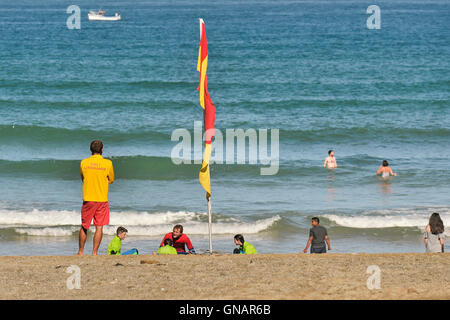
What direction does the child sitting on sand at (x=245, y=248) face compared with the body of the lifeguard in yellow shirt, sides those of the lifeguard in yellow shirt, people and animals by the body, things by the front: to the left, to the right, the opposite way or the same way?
to the left

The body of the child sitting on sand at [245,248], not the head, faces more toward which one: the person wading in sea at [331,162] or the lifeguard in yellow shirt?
the lifeguard in yellow shirt

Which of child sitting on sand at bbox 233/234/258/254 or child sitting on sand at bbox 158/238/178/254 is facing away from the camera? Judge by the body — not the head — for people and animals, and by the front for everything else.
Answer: child sitting on sand at bbox 158/238/178/254

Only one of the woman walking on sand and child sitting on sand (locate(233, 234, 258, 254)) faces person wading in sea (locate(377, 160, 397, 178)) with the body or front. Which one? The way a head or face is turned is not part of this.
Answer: the woman walking on sand

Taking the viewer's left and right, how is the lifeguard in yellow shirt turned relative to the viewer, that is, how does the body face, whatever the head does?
facing away from the viewer

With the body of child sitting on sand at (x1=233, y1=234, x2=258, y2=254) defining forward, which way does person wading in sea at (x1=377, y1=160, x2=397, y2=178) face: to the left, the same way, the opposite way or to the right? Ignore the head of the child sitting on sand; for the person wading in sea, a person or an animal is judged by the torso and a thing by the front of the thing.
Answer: to the right

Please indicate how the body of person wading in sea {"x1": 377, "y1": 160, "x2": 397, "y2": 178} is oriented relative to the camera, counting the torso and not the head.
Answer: away from the camera

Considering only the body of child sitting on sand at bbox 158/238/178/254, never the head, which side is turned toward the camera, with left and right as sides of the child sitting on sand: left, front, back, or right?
back
